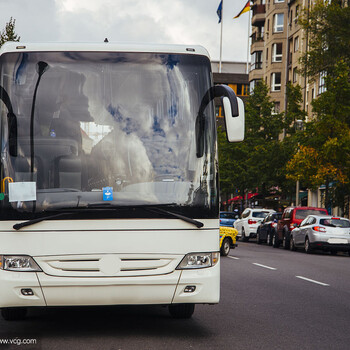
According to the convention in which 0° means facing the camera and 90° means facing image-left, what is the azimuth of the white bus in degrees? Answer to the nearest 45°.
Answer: approximately 0°

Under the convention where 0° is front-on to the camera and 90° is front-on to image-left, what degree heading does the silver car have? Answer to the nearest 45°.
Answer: approximately 135°

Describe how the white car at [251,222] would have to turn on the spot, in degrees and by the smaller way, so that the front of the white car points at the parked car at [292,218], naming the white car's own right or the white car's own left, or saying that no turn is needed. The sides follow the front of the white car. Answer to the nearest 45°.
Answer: approximately 135° to the white car's own left

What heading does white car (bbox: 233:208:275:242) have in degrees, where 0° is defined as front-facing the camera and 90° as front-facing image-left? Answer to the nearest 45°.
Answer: approximately 135°

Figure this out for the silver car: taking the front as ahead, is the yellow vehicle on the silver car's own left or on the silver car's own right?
on the silver car's own left

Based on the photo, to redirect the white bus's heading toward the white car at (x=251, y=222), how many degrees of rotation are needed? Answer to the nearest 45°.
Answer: approximately 180°

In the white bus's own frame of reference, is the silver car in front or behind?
behind
